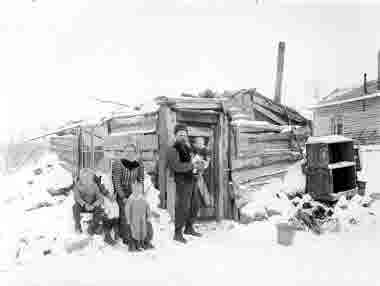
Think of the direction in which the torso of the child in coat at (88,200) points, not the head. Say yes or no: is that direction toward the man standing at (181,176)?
no

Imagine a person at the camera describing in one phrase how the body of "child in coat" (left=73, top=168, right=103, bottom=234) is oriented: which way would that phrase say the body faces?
toward the camera

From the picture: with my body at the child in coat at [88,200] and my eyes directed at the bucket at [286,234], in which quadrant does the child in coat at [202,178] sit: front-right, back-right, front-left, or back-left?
front-left

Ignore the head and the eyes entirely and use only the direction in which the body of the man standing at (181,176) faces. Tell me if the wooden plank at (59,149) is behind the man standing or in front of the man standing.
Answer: behind

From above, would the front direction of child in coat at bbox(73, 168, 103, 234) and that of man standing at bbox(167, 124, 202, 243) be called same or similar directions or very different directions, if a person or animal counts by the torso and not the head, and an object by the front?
same or similar directions

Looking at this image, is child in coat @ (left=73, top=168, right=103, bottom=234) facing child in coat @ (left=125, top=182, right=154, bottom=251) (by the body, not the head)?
no

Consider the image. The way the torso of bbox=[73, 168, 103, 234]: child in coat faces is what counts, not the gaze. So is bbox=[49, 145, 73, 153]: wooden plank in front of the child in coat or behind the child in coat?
behind

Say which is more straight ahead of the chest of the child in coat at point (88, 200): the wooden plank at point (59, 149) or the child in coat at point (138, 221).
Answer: the child in coat

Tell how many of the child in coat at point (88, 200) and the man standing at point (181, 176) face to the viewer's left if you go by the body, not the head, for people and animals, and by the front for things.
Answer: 0

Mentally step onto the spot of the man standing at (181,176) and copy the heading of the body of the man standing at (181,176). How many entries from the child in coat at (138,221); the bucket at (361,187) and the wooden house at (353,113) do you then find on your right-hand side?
1

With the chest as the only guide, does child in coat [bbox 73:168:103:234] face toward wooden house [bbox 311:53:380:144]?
no

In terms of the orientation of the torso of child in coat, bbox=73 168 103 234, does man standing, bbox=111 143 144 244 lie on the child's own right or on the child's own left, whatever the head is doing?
on the child's own left

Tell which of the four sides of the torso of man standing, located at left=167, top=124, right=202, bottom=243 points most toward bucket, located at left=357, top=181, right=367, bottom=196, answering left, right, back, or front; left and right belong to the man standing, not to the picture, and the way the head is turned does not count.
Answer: left

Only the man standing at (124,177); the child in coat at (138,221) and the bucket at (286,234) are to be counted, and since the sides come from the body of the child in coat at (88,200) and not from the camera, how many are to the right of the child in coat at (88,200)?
0
